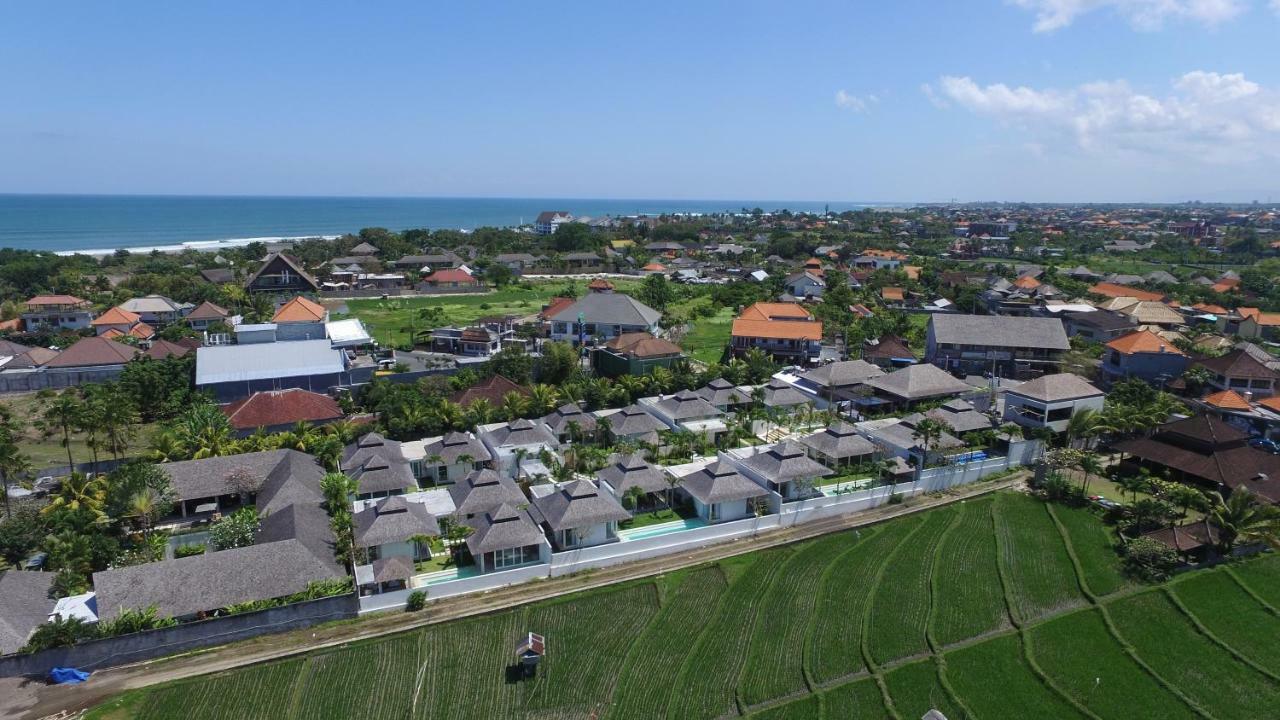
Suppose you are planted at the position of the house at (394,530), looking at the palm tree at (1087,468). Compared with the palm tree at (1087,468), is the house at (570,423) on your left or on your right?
left

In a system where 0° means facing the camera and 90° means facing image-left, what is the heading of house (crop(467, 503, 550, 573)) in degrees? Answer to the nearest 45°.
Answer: approximately 0°

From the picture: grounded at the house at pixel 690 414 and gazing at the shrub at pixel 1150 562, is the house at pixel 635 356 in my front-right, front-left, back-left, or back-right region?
back-left

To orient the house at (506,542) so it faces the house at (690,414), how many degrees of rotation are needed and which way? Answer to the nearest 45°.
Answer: approximately 135° to its left

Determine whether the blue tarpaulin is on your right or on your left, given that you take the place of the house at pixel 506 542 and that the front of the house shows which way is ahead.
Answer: on your right

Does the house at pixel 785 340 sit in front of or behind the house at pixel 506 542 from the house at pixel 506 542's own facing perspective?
behind

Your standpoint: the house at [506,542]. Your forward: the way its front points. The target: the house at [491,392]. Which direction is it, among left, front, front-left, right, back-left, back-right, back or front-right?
back

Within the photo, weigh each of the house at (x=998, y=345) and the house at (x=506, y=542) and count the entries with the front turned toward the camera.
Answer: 2

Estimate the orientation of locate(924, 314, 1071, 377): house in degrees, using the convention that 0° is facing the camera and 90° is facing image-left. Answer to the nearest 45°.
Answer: approximately 0°

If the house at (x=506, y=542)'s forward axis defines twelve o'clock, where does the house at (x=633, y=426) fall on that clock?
the house at (x=633, y=426) is roughly at 7 o'clock from the house at (x=506, y=542).

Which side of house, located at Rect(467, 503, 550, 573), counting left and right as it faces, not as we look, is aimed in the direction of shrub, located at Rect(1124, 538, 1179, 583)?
left

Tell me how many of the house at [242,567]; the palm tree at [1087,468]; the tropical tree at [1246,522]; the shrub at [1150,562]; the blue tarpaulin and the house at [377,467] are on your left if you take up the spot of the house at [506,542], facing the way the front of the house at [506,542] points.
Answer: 3
